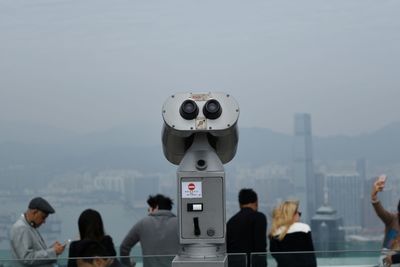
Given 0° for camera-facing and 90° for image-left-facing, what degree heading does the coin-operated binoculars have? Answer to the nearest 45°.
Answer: approximately 0°

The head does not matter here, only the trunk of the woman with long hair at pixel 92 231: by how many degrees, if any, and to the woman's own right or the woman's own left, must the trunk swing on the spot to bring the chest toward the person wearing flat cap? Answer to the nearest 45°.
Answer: approximately 45° to the woman's own left

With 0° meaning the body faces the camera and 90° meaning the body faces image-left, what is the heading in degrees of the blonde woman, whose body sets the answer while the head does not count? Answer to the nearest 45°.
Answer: approximately 225°

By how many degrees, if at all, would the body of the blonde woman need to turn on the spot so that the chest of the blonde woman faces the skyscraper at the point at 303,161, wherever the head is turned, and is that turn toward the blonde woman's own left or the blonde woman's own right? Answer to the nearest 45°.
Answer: approximately 45° to the blonde woman's own left

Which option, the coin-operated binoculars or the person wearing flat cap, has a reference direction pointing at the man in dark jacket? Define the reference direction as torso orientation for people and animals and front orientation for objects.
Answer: the person wearing flat cap

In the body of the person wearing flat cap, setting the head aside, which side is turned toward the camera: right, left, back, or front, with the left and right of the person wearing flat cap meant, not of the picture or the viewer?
right

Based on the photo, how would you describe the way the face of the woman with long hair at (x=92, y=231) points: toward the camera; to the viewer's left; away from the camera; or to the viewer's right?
away from the camera

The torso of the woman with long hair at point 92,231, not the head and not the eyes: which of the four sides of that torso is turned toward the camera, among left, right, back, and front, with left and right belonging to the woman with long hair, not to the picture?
back

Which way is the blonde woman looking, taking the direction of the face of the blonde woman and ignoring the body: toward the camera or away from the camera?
away from the camera
